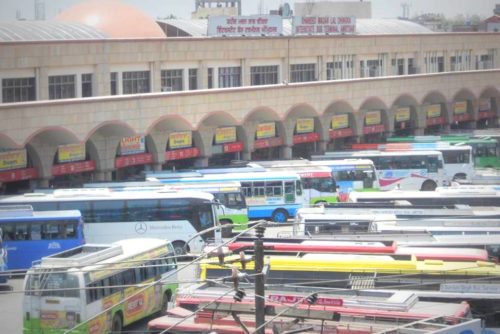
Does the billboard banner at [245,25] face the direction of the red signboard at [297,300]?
yes

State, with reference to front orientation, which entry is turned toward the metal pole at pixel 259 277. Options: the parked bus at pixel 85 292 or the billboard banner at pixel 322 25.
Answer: the billboard banner

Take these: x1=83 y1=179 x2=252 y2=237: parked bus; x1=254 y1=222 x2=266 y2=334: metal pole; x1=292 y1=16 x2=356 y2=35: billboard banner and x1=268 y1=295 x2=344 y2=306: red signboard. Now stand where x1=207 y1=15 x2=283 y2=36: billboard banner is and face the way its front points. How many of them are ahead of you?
3

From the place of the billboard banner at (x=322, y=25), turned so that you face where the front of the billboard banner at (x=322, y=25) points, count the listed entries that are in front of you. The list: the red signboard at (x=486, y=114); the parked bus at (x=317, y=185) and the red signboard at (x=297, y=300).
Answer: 2

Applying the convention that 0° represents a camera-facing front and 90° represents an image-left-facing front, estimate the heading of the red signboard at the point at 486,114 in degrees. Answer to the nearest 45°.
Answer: approximately 0°

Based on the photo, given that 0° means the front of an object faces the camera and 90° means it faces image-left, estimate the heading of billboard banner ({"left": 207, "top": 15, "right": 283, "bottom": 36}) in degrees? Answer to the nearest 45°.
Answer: approximately 0°

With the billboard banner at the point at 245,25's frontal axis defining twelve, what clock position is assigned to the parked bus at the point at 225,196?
The parked bus is roughly at 12 o'clock from the billboard banner.
